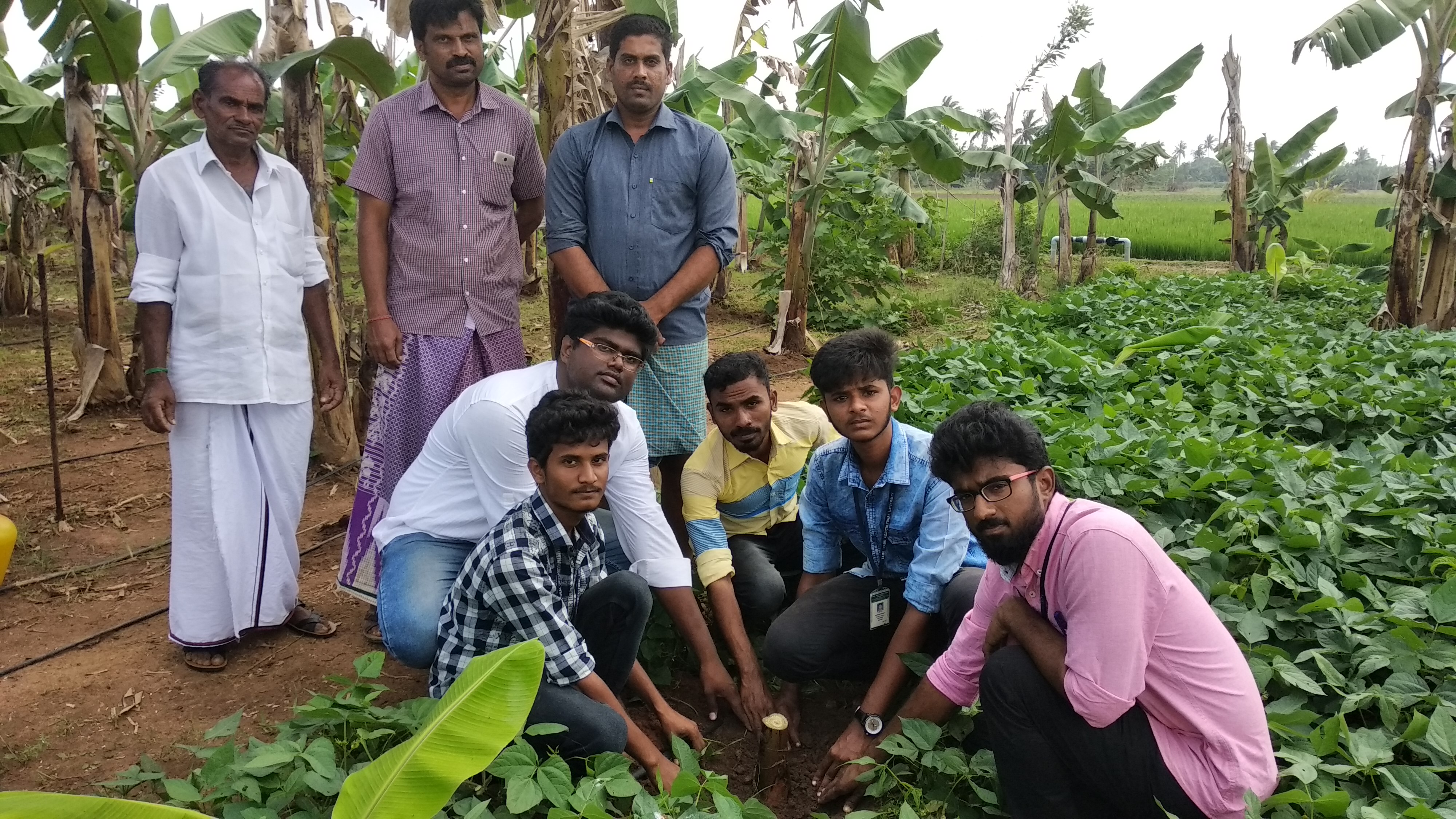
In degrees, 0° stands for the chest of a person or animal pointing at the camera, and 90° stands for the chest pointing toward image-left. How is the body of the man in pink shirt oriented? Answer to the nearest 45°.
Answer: approximately 45°

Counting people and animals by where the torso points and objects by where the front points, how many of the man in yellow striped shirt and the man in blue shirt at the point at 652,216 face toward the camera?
2

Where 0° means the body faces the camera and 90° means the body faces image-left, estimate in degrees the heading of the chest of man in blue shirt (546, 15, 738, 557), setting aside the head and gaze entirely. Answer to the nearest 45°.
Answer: approximately 0°

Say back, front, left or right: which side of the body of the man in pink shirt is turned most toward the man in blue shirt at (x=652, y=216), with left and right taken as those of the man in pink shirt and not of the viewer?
right

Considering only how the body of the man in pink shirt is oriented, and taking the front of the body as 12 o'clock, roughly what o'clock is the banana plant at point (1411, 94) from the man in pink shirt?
The banana plant is roughly at 5 o'clock from the man in pink shirt.

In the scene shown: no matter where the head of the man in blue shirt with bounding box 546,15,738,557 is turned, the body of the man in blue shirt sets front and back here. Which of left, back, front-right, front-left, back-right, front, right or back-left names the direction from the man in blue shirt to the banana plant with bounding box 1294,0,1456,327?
back-left

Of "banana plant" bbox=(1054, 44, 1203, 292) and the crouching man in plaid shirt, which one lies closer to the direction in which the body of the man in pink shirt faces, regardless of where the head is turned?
the crouching man in plaid shirt

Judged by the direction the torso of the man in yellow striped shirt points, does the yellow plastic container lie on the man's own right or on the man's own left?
on the man's own right
